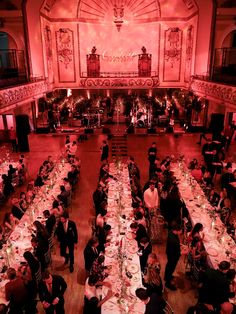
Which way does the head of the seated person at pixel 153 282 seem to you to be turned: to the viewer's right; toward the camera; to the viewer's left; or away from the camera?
to the viewer's left

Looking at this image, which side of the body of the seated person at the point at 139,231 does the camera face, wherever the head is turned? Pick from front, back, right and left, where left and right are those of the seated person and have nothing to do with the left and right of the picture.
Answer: left

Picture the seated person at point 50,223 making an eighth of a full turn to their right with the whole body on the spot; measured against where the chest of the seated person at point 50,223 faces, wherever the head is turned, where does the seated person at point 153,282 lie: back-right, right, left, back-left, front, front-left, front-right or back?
back

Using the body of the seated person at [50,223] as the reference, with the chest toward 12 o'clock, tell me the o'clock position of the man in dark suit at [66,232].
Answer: The man in dark suit is roughly at 8 o'clock from the seated person.

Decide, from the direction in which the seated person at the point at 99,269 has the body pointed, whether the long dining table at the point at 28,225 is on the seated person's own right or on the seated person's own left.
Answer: on the seated person's own left

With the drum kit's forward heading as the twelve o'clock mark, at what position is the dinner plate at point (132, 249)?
The dinner plate is roughly at 12 o'clock from the drum kit.

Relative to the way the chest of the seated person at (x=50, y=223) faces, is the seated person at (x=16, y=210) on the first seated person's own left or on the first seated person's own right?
on the first seated person's own right

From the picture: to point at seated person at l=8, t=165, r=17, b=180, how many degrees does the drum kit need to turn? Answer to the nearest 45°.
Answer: approximately 45° to its right

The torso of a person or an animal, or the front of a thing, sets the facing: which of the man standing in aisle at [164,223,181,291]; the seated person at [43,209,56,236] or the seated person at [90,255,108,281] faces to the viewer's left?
the seated person at [43,209,56,236]

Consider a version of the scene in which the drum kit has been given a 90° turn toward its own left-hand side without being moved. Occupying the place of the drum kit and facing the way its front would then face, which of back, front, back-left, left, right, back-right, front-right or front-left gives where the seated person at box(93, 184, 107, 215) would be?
right

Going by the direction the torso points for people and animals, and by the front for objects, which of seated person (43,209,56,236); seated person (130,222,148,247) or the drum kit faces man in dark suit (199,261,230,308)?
the drum kit

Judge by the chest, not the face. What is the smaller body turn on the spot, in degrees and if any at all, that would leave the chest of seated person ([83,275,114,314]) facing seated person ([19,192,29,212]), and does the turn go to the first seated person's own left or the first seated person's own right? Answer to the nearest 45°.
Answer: approximately 135° to the first seated person's own left

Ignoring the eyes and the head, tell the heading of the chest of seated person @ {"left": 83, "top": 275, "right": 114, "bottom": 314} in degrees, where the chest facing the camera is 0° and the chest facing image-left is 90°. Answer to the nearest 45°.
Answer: approximately 270°
